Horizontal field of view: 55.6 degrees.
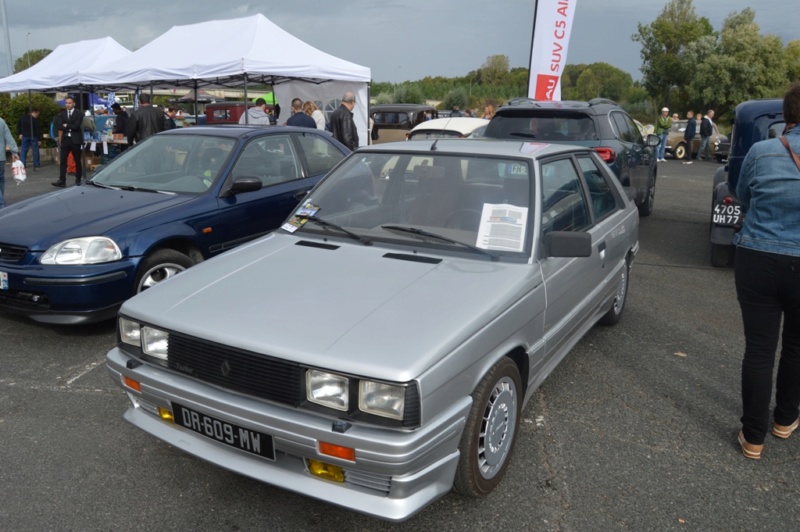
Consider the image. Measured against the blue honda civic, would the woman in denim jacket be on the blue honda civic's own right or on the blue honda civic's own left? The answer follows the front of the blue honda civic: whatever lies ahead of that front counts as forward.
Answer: on the blue honda civic's own left

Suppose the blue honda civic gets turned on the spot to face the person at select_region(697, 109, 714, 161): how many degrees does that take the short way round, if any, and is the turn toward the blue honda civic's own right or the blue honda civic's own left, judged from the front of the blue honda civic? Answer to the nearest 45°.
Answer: approximately 180°

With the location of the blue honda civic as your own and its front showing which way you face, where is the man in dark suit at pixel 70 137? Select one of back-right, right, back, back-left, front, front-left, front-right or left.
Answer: back-right

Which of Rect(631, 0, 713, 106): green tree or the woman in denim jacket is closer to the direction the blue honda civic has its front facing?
the woman in denim jacket

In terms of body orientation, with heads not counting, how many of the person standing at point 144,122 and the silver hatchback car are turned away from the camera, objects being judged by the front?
1

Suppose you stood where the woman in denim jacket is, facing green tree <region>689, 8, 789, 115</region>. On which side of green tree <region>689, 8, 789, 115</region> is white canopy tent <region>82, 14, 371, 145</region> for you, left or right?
left

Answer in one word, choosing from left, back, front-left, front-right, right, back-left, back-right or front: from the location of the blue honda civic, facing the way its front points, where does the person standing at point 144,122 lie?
back-right

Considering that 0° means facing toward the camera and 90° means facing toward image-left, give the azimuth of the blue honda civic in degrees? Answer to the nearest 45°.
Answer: approximately 45°

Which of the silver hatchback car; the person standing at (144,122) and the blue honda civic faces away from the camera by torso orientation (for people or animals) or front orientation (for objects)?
the person standing

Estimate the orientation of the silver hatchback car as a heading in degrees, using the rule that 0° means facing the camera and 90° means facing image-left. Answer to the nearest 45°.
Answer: approximately 45°

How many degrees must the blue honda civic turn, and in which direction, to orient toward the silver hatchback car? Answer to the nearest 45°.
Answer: approximately 45° to its left

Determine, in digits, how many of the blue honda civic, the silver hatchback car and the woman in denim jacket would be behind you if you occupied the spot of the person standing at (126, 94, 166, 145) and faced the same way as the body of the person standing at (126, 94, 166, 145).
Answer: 3
